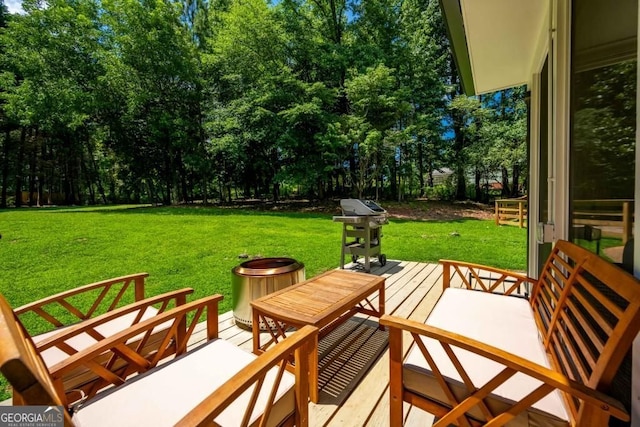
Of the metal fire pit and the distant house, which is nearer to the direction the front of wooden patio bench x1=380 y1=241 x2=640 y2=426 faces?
the metal fire pit

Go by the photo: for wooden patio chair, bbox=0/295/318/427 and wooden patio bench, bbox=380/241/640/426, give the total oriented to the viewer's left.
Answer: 1

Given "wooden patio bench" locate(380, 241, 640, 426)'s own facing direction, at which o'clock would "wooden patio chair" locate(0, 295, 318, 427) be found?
"wooden patio chair" locate(0, 295, 318, 427) is roughly at 11 o'clock from "wooden patio bench" locate(380, 241, 640, 426).

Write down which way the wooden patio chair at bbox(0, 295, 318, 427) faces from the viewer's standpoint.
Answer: facing away from the viewer and to the right of the viewer

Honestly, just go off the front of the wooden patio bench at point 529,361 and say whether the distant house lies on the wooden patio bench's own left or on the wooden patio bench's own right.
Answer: on the wooden patio bench's own right

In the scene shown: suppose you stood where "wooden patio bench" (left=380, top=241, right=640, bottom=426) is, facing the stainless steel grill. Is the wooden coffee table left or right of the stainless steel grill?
left

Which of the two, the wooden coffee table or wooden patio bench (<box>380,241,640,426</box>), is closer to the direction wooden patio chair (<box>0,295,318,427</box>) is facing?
the wooden coffee table

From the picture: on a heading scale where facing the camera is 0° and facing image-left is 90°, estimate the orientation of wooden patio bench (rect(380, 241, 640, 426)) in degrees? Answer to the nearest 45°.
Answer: approximately 90°

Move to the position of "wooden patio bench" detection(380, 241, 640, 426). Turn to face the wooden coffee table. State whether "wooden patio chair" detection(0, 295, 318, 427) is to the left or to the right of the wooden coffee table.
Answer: left

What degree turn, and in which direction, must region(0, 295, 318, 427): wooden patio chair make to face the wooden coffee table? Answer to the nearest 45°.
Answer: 0° — it already faces it
